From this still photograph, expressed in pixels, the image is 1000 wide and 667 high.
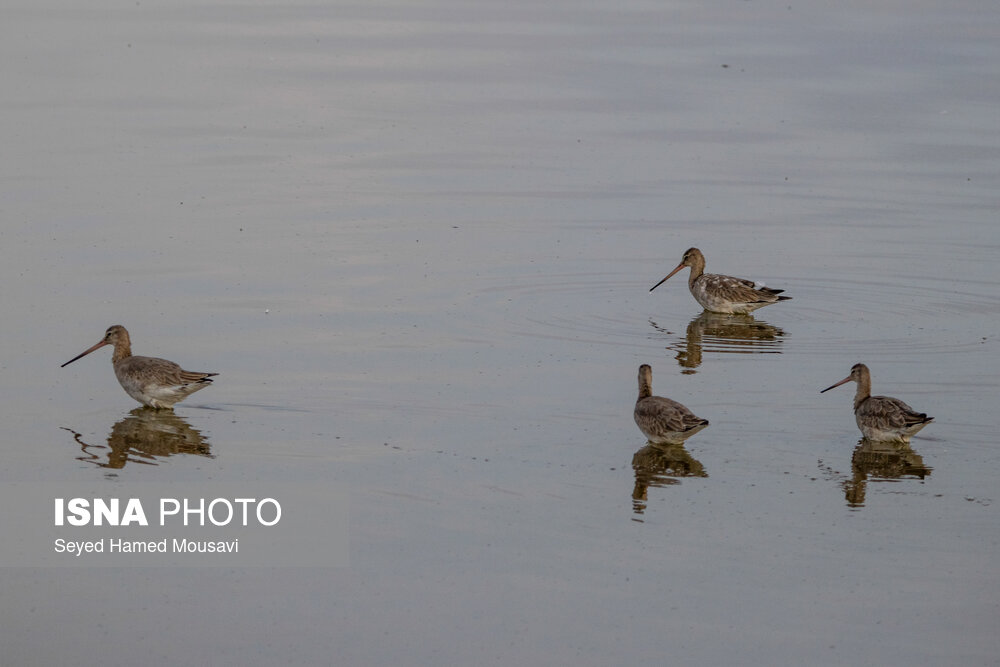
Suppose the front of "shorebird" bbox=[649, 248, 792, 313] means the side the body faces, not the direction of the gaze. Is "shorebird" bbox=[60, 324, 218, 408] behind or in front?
in front

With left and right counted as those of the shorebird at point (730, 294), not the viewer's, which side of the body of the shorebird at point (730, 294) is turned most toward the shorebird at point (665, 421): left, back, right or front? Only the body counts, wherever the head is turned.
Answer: left

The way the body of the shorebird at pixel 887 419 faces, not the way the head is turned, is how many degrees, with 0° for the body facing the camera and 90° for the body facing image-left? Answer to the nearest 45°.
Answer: approximately 90°

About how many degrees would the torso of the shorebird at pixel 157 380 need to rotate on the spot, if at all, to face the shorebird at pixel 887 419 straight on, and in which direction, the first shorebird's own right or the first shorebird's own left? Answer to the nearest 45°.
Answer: approximately 180°

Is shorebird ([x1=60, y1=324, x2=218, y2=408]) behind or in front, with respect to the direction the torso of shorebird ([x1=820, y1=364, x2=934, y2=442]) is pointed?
in front

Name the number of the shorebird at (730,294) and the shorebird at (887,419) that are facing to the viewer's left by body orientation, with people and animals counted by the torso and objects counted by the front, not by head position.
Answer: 2

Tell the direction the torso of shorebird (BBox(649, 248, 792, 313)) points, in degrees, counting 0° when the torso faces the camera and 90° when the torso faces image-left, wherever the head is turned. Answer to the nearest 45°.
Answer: approximately 90°

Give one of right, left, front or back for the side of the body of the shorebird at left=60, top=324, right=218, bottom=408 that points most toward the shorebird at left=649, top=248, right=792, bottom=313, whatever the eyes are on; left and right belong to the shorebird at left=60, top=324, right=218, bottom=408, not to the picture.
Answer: back

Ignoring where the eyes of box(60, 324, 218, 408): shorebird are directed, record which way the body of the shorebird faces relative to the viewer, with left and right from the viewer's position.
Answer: facing to the left of the viewer

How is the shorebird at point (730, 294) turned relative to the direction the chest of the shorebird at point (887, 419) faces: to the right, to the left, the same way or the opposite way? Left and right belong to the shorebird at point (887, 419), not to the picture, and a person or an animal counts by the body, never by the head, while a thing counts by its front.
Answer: the same way

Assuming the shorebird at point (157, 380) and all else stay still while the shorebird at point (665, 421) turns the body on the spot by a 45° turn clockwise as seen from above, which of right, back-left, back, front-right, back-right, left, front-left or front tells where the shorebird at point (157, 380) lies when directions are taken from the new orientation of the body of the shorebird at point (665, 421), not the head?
front-left
